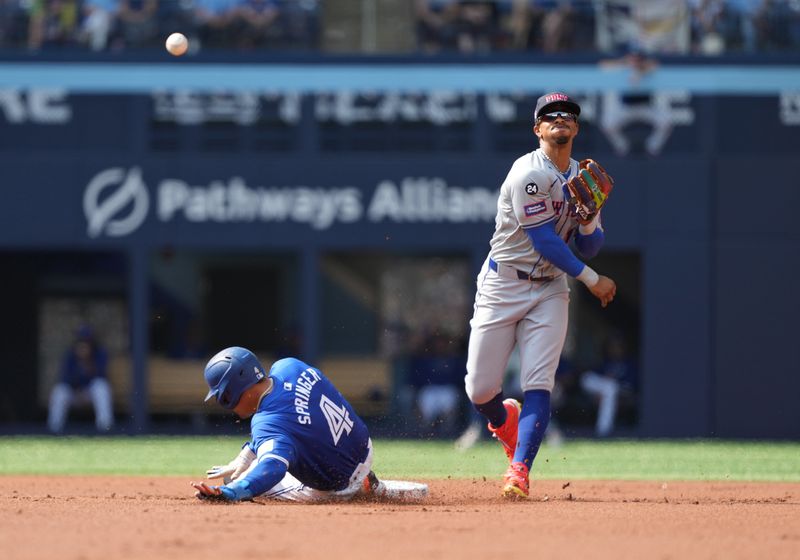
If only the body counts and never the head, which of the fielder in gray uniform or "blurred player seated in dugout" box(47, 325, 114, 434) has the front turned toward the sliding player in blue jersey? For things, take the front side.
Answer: the blurred player seated in dugout

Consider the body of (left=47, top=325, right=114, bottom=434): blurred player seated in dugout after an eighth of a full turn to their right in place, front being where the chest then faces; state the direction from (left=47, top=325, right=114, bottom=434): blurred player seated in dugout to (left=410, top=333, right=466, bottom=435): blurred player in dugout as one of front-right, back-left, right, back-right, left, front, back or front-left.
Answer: back-left

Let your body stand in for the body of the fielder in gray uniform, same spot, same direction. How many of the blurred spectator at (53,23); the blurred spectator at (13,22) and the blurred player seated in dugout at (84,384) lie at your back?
3

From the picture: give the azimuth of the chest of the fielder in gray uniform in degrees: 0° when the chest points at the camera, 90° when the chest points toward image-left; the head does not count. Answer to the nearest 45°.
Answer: approximately 315°

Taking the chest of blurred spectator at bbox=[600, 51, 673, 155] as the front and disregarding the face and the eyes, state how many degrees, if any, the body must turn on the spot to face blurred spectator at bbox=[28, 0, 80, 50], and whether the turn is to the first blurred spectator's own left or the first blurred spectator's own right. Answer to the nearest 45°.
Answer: approximately 90° to the first blurred spectator's own right

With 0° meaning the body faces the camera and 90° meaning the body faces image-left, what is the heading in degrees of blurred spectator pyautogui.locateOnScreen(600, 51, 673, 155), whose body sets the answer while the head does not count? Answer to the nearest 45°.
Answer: approximately 0°

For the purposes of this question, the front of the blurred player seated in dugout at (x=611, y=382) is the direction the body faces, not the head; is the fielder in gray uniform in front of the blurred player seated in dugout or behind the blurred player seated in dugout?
in front

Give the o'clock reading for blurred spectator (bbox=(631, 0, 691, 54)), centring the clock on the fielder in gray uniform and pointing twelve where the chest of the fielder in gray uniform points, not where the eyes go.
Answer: The blurred spectator is roughly at 8 o'clock from the fielder in gray uniform.
